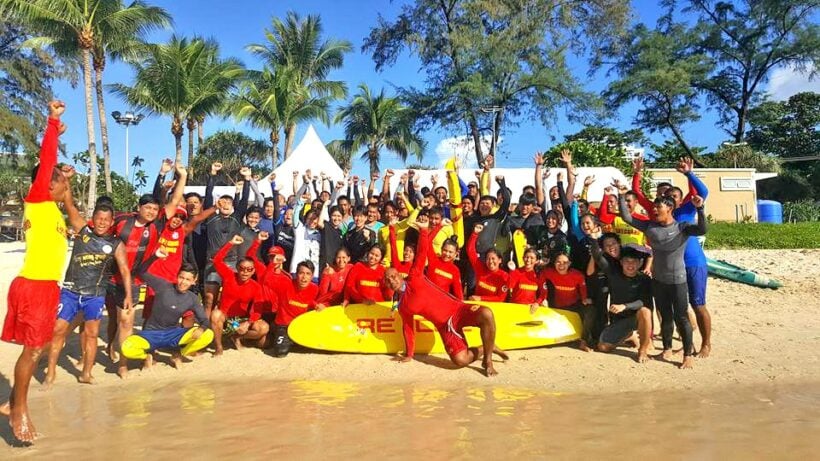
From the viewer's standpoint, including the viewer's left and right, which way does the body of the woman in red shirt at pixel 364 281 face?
facing the viewer

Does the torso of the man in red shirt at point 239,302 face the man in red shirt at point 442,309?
no

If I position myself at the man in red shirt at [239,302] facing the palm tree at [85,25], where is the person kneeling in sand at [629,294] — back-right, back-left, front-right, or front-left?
back-right

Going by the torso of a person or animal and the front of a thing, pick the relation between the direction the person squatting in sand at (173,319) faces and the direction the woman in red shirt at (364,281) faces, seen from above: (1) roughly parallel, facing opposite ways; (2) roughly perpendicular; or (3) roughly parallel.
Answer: roughly parallel

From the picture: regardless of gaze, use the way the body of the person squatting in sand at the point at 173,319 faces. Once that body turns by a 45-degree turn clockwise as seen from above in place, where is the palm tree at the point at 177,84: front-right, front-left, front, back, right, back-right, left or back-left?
back-right

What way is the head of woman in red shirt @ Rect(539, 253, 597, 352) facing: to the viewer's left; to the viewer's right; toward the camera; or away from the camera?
toward the camera

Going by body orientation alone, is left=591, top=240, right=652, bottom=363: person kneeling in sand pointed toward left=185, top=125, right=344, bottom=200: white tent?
no

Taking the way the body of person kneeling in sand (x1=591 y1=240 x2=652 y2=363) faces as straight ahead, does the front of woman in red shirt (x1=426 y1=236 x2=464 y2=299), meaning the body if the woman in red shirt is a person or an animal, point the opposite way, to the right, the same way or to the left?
the same way

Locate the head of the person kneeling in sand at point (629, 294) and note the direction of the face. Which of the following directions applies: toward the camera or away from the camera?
toward the camera

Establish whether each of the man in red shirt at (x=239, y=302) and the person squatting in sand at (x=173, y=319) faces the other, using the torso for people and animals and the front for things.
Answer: no

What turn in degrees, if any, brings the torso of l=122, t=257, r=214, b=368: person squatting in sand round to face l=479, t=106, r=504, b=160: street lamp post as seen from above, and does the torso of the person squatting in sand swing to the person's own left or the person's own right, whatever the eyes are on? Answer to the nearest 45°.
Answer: approximately 135° to the person's own left

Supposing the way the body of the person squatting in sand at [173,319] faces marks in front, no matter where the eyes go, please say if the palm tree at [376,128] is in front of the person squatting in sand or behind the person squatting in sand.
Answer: behind

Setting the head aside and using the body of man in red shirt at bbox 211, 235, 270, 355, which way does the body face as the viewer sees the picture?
toward the camera

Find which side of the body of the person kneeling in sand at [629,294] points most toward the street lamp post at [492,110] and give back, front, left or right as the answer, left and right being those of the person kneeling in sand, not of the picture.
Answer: back

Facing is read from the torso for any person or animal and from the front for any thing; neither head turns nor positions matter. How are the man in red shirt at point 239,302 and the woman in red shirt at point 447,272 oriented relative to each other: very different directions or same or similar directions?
same or similar directions

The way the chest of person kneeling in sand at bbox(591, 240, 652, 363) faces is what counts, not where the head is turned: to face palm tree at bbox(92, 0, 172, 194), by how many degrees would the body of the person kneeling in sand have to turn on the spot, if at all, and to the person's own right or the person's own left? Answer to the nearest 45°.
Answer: approximately 135° to the person's own right

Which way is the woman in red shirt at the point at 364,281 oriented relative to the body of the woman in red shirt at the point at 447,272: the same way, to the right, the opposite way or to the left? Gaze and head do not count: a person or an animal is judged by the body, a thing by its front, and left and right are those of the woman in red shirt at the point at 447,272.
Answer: the same way
